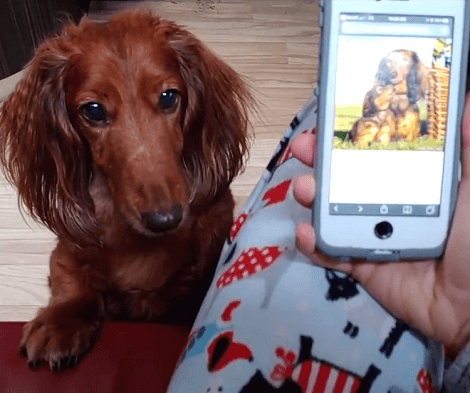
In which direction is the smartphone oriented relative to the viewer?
toward the camera

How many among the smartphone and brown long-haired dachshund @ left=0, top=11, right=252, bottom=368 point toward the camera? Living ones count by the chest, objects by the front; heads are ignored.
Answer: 2

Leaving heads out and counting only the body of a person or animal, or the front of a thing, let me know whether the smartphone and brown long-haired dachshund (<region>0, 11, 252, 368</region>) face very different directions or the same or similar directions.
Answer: same or similar directions

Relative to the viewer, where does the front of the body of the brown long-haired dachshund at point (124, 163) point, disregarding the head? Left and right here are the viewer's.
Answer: facing the viewer
